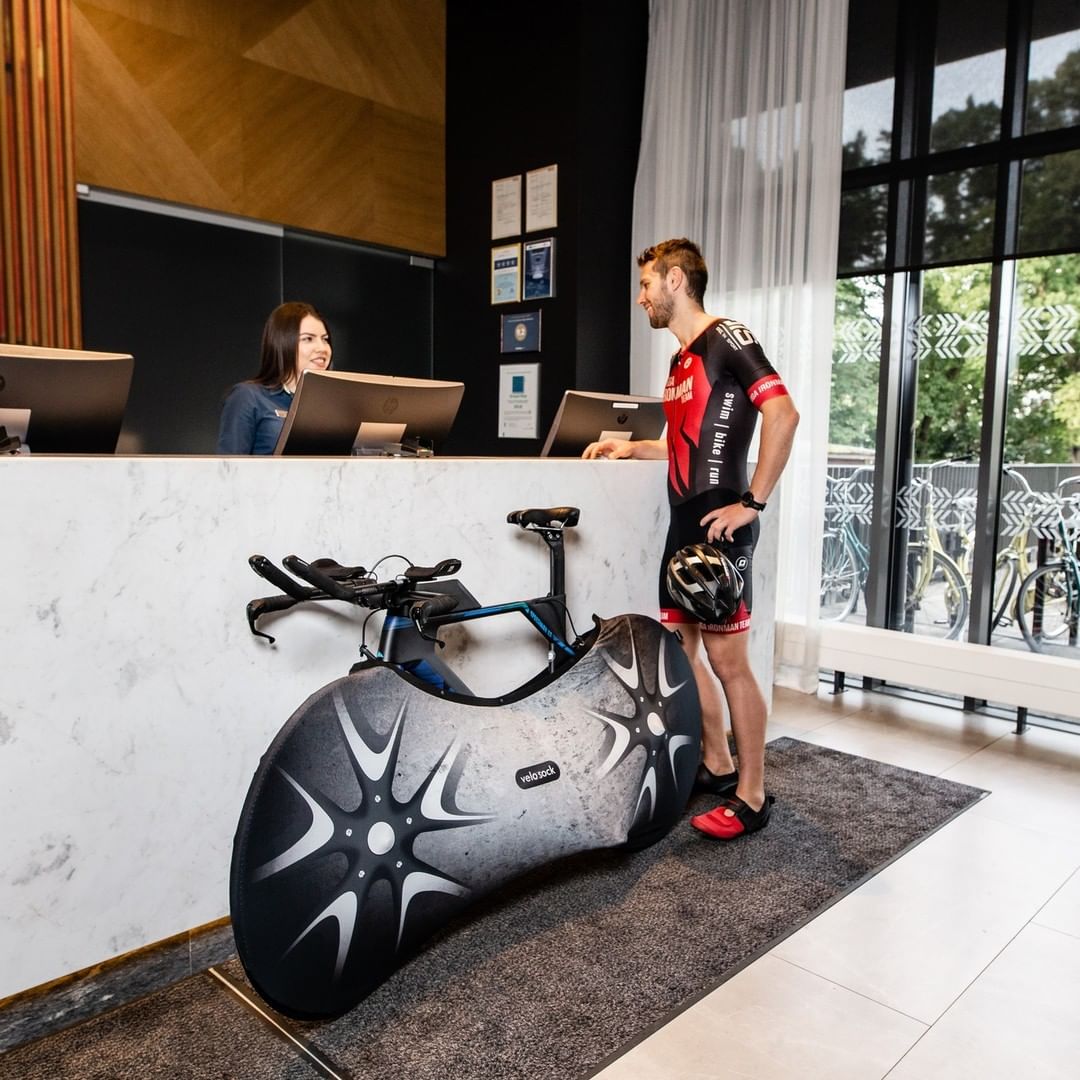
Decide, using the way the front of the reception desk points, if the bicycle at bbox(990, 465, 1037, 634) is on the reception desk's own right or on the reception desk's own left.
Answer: on the reception desk's own left

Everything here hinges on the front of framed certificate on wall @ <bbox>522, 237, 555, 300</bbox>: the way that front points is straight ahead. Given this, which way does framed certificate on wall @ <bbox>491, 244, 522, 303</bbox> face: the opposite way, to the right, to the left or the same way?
the same way

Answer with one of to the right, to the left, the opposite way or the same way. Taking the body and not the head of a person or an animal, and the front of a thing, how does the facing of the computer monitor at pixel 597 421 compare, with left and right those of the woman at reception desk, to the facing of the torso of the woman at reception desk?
the opposite way

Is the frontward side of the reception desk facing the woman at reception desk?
no

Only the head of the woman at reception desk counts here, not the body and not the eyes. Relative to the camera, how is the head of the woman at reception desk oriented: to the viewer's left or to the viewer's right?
to the viewer's right

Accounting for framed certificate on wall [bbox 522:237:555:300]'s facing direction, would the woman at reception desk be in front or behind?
in front

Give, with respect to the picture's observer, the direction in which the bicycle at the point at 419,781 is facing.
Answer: facing the viewer and to the left of the viewer

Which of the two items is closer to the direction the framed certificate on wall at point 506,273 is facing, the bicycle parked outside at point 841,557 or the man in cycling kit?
the man in cycling kit

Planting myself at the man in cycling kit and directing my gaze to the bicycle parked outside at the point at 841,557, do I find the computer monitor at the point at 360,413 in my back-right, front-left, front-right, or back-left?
back-left

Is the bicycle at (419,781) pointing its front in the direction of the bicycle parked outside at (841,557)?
no

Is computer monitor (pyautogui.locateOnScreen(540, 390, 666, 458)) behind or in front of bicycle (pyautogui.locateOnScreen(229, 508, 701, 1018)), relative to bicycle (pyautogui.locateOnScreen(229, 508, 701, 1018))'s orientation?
behind

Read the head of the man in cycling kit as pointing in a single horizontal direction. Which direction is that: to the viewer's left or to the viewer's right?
to the viewer's left

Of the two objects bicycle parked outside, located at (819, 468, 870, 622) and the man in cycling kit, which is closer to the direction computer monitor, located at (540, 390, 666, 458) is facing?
the bicycle parked outside

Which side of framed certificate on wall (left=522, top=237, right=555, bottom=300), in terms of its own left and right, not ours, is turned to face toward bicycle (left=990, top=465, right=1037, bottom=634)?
left

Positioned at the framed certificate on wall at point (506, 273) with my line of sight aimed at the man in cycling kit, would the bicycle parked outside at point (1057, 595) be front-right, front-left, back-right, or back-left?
front-left
